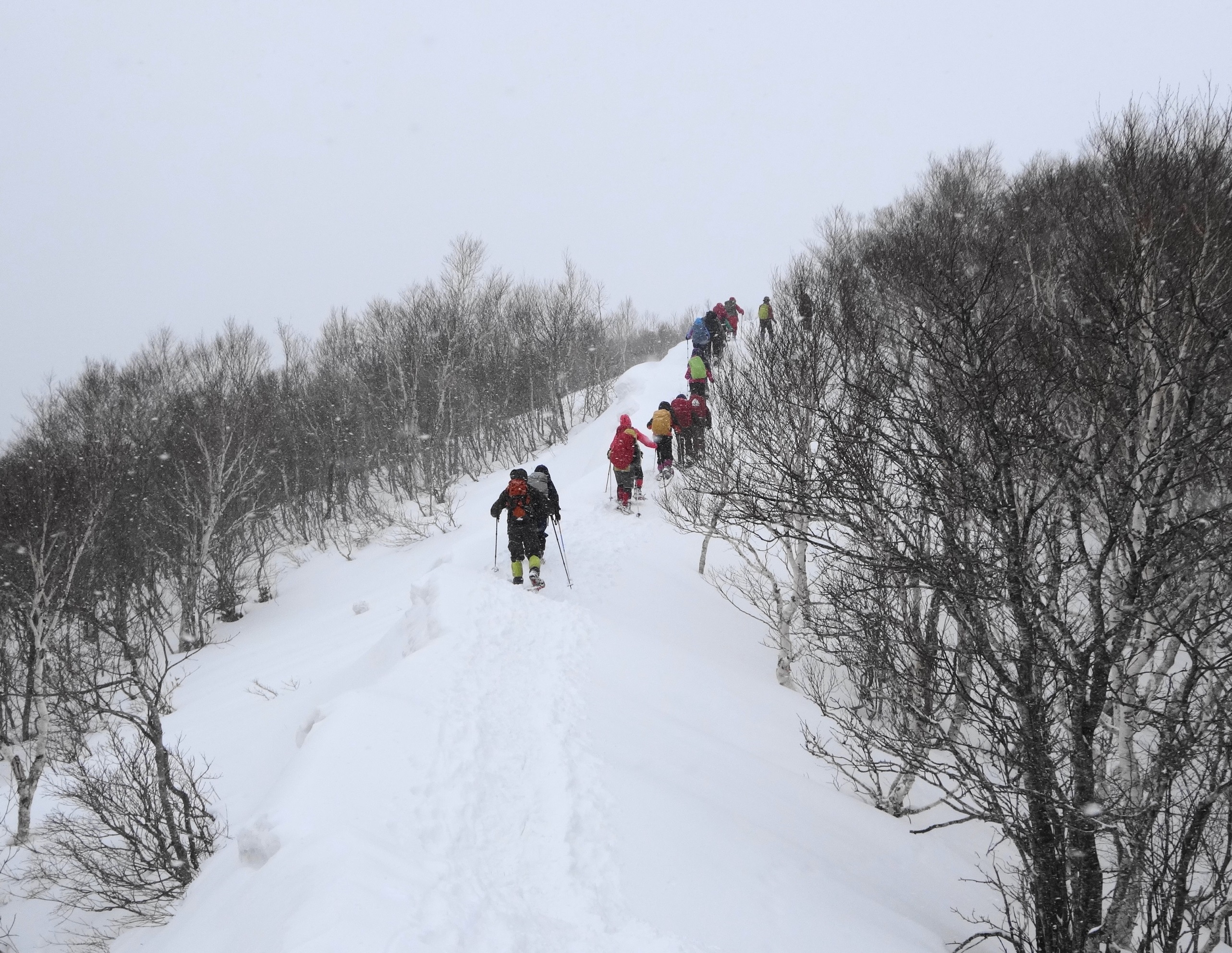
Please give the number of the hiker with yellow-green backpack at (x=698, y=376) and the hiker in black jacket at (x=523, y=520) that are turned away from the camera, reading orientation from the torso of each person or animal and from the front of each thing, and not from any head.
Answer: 2

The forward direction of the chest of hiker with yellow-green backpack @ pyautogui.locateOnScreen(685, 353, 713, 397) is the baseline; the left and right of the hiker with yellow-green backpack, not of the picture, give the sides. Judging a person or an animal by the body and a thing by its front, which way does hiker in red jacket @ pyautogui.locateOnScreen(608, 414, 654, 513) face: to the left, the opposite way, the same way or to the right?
the same way

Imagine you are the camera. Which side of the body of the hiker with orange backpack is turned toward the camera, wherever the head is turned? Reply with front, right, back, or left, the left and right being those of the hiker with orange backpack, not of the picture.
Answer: back

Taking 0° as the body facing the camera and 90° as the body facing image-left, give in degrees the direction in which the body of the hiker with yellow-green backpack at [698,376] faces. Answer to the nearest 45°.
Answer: approximately 180°

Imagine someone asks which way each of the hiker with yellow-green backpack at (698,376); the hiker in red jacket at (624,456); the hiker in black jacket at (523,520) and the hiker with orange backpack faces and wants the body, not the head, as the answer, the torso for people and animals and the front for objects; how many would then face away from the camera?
4

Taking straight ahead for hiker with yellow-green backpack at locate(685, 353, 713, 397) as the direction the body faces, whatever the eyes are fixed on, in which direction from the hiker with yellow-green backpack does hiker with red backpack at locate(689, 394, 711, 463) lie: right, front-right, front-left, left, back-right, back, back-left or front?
back

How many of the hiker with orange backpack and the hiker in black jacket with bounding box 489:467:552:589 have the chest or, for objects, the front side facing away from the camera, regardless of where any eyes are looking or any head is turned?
2

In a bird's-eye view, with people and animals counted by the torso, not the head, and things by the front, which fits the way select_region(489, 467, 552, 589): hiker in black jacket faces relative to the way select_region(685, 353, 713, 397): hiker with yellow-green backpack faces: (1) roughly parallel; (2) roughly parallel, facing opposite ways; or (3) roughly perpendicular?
roughly parallel

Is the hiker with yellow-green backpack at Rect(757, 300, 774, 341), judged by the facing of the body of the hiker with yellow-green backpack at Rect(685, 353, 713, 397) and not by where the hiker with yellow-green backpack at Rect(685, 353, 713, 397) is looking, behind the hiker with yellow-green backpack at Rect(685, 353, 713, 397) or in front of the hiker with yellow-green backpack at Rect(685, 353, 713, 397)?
in front

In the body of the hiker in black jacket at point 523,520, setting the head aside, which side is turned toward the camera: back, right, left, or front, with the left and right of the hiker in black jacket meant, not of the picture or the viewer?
back

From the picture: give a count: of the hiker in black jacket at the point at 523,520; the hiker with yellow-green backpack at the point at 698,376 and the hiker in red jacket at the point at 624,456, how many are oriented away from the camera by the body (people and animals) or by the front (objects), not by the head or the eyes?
3

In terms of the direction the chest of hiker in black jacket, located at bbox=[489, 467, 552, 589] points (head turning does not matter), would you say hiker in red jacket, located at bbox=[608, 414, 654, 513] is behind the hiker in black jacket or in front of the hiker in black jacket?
in front

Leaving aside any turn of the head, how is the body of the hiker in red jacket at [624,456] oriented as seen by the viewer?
away from the camera
